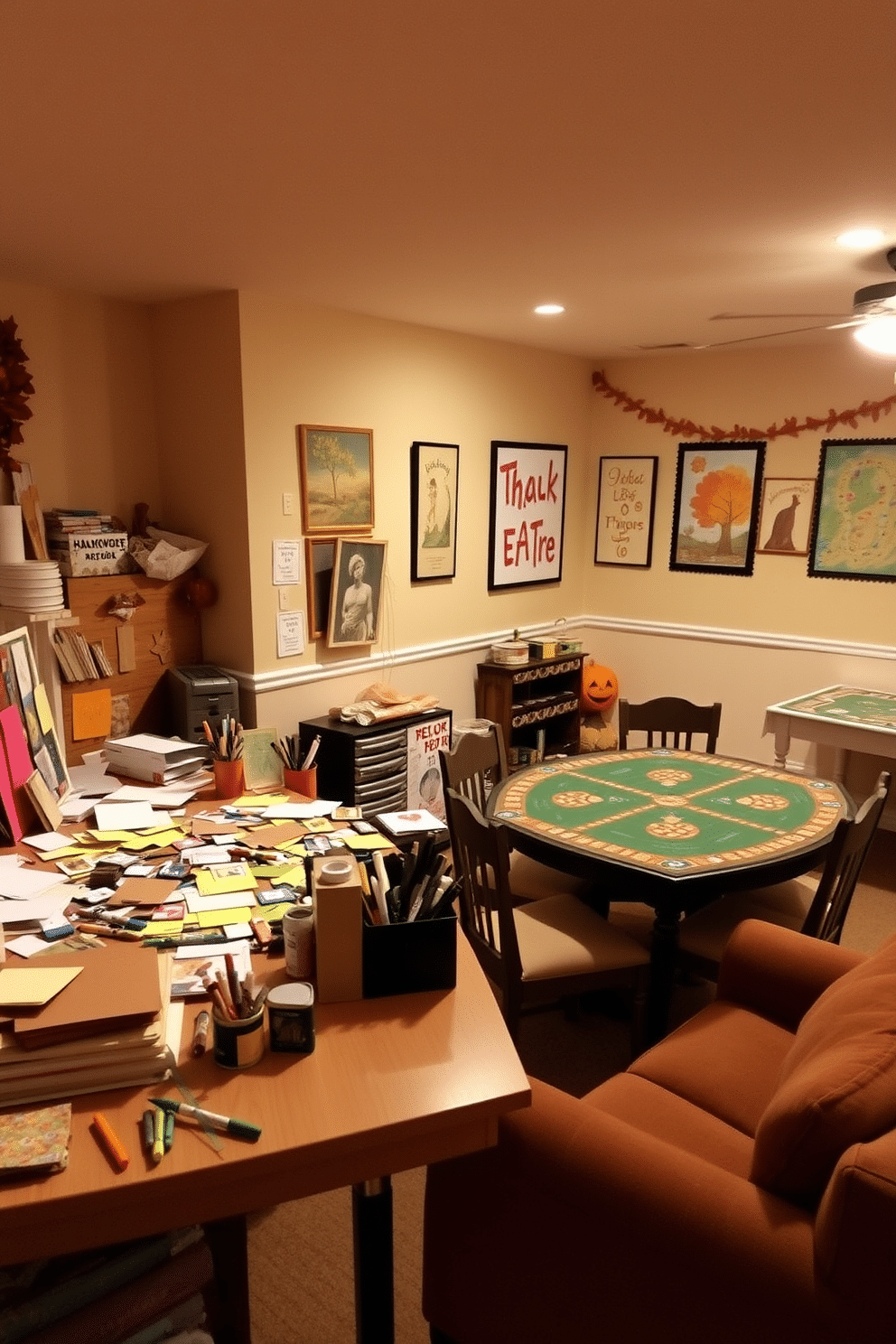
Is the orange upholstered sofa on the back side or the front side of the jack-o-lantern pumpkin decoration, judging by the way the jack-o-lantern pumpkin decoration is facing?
on the front side

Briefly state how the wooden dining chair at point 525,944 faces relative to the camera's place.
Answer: facing away from the viewer and to the right of the viewer

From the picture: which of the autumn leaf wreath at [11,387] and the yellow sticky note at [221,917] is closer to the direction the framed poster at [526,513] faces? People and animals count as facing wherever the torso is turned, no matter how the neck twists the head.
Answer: the yellow sticky note

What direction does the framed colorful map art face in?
toward the camera

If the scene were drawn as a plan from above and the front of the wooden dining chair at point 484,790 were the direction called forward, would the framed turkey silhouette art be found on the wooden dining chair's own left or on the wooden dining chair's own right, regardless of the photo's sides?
on the wooden dining chair's own left

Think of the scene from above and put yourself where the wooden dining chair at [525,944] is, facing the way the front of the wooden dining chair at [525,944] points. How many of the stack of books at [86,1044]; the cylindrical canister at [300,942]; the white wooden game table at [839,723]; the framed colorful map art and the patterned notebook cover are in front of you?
2

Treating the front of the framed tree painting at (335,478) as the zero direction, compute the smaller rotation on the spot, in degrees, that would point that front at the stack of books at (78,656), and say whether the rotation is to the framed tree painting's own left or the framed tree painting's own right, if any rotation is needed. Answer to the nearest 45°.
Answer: approximately 90° to the framed tree painting's own right

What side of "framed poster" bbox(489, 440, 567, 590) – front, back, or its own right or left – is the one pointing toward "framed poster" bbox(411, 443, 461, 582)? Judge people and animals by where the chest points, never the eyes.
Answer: right

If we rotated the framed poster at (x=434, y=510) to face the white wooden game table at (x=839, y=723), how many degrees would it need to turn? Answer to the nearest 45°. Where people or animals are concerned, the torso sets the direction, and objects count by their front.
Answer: approximately 45° to its left

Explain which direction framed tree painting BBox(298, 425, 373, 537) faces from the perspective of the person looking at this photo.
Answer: facing the viewer and to the right of the viewer

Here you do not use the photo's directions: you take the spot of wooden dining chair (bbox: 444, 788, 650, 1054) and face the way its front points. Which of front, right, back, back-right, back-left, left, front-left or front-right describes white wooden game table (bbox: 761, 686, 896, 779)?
front

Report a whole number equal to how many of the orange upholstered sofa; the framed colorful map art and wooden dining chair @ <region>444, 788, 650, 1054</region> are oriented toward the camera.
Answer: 1

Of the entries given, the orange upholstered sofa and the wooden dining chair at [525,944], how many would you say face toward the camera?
0

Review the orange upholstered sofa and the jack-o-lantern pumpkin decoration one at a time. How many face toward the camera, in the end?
1
